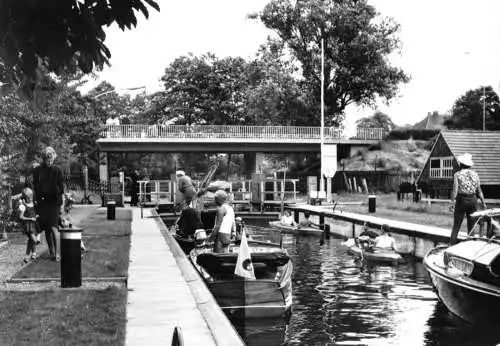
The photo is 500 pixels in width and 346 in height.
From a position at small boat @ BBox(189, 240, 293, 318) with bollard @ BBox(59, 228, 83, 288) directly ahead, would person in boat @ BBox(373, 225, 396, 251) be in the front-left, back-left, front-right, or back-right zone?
back-right

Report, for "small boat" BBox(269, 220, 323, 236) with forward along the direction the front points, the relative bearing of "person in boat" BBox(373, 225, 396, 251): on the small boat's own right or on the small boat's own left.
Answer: on the small boat's own right

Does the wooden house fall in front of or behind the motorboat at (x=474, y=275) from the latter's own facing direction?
behind

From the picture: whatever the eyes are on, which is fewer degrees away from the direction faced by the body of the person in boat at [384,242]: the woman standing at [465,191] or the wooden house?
the wooden house

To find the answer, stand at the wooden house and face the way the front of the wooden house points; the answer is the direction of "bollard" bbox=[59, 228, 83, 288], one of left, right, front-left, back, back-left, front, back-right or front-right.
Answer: front-left

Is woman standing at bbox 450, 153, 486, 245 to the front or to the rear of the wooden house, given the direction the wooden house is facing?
to the front

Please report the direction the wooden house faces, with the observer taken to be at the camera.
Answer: facing the viewer and to the left of the viewer

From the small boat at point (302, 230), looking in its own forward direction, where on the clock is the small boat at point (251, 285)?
the small boat at point (251, 285) is roughly at 9 o'clock from the small boat at point (302, 230).

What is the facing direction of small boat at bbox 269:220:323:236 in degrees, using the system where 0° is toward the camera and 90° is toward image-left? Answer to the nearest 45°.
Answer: approximately 90°

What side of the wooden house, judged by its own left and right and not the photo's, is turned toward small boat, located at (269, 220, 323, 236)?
front

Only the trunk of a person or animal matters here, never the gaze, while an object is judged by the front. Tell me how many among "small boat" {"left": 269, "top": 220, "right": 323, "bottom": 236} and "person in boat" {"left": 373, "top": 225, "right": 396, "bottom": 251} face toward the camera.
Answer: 0

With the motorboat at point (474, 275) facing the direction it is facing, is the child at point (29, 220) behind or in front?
in front

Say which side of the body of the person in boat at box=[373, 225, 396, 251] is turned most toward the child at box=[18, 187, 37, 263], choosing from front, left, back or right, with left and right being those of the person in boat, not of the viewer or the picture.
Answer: left

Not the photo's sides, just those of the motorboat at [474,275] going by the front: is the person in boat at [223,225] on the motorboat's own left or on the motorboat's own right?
on the motorboat's own right

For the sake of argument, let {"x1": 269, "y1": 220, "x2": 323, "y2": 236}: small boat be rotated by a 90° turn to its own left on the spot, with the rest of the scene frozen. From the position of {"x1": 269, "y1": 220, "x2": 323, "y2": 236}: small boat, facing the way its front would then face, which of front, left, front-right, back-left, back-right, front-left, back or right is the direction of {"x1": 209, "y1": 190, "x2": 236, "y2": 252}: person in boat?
front
